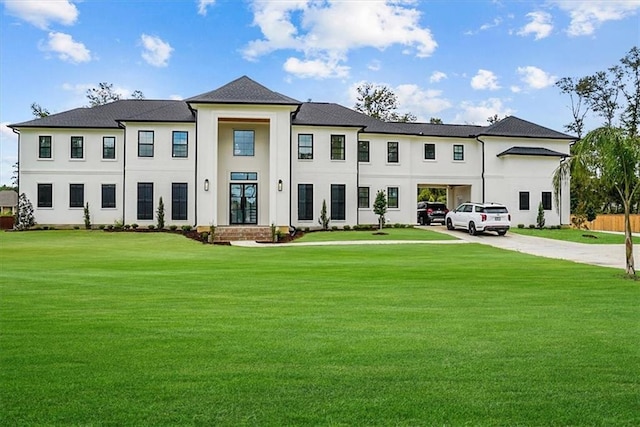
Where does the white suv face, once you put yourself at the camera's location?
facing away from the viewer and to the left of the viewer

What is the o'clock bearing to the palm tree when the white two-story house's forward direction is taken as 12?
The palm tree is roughly at 11 o'clock from the white two-story house.

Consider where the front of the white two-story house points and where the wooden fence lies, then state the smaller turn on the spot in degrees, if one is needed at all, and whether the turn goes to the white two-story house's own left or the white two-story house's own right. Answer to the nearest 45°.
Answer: approximately 90° to the white two-story house's own left

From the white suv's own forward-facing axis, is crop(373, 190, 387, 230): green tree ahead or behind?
ahead

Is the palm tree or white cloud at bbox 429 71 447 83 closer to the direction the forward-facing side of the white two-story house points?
the palm tree

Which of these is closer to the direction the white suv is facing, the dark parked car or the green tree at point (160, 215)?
the dark parked car

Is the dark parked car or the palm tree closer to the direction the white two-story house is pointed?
the palm tree

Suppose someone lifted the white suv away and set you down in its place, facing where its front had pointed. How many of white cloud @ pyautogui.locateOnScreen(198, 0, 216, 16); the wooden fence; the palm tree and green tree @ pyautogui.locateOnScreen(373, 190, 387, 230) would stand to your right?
1

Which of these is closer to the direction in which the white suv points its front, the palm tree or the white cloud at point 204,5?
the white cloud

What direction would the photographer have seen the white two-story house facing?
facing the viewer
